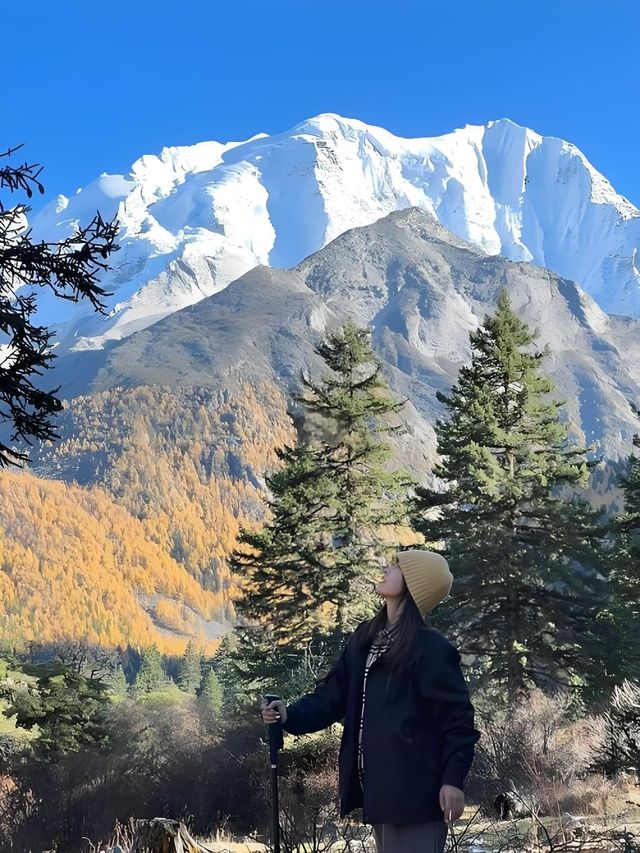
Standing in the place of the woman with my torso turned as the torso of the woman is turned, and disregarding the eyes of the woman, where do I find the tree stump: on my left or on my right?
on my right

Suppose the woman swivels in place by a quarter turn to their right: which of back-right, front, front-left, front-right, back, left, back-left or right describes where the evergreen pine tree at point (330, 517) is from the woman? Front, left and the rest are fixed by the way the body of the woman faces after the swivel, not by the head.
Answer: front-right

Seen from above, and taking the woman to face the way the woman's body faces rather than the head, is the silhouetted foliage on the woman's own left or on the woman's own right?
on the woman's own right

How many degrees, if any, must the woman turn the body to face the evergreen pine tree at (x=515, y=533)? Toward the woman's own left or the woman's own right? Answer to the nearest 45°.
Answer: approximately 135° to the woman's own right

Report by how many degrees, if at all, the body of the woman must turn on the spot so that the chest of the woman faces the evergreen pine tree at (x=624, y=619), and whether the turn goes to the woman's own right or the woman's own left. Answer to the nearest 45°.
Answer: approximately 135° to the woman's own right

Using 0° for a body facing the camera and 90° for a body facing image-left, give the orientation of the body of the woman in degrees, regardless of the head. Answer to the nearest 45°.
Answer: approximately 45°
